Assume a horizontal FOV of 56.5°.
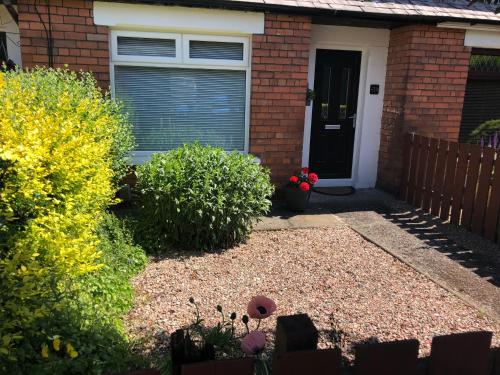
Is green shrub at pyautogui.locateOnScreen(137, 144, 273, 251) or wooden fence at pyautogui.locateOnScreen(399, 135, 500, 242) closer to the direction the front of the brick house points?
the green shrub

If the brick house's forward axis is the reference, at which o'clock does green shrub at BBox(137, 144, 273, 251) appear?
The green shrub is roughly at 1 o'clock from the brick house.

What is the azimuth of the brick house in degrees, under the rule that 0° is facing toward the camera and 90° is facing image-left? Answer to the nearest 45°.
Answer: approximately 0°

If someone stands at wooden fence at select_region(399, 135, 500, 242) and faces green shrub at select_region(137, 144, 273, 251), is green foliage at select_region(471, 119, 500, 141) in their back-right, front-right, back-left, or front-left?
back-right

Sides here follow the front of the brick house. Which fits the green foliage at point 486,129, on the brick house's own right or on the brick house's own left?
on the brick house's own left

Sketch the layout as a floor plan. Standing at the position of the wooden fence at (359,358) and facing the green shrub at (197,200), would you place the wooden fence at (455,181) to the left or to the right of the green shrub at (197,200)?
right

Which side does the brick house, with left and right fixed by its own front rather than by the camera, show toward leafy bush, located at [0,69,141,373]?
front
